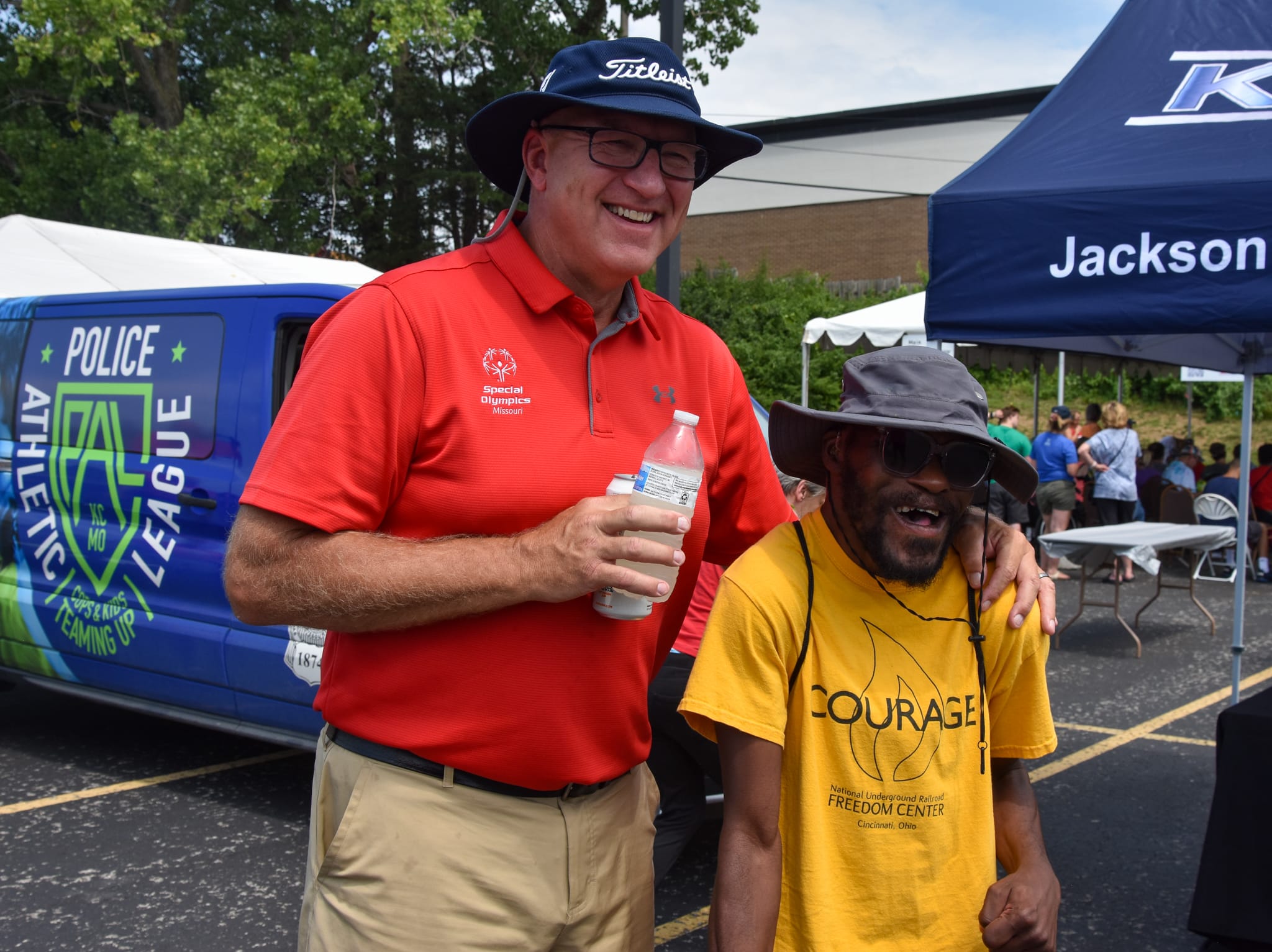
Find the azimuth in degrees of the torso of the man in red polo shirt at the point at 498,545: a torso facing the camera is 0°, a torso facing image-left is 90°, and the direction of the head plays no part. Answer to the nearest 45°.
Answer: approximately 315°

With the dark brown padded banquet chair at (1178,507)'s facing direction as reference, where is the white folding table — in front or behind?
behind

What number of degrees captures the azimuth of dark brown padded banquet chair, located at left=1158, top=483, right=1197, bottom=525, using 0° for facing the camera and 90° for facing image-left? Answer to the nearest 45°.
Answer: approximately 180°

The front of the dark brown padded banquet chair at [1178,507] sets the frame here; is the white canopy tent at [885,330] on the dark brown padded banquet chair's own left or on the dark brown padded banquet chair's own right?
on the dark brown padded banquet chair's own left

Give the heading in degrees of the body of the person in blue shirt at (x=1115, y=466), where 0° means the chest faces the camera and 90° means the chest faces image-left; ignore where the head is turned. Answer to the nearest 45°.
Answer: approximately 180°

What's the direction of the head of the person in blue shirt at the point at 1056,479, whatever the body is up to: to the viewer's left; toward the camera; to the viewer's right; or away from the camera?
away from the camera

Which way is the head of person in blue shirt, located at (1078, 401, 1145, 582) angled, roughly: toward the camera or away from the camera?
away from the camera

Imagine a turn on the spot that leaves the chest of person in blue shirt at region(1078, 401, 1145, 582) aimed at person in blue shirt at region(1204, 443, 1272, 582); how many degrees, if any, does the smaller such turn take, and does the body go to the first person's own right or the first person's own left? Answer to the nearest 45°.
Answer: approximately 90° to the first person's own right

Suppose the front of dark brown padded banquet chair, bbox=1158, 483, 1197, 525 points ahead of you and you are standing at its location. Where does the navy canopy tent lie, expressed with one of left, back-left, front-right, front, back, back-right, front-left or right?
back

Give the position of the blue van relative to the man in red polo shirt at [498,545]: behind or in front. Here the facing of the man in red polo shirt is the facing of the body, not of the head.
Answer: behind

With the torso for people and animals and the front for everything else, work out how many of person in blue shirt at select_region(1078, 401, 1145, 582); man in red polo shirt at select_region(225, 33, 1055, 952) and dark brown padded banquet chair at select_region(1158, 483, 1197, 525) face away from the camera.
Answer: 2

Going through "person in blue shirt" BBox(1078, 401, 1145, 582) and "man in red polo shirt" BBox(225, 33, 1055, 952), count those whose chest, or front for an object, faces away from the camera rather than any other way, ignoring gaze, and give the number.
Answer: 1
